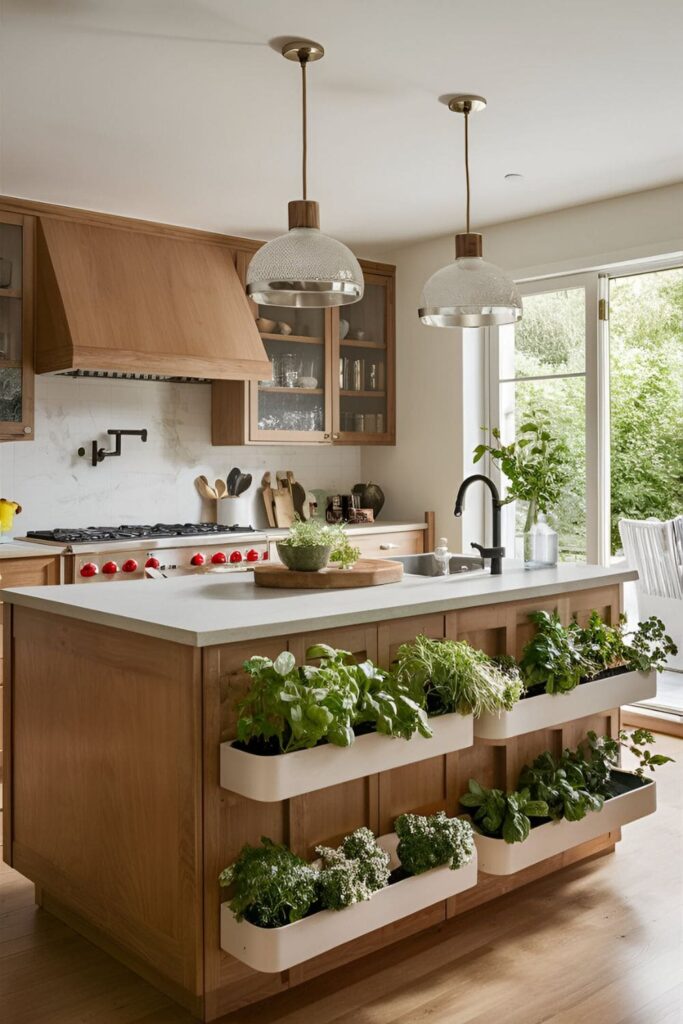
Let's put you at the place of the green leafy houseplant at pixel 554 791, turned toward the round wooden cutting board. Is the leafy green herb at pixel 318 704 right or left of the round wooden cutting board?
left

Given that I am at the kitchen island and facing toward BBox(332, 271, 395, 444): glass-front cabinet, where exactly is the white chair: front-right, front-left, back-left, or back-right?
front-right

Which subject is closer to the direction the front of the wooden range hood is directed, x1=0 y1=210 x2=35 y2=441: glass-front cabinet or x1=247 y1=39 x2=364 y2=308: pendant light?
the pendant light

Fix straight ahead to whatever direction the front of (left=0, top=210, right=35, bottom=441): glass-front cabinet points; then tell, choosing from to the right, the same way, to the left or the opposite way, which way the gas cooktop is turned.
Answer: the same way

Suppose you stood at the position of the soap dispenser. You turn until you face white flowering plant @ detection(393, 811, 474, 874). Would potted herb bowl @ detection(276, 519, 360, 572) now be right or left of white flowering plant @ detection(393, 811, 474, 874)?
right

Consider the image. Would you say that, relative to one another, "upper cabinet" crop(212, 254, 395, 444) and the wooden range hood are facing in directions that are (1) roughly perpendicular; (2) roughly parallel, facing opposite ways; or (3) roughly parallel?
roughly parallel

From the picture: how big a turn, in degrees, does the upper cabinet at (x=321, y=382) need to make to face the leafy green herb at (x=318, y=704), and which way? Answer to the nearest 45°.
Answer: approximately 45° to its right

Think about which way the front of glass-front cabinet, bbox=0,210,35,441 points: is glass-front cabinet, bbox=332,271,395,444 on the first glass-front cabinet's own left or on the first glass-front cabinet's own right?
on the first glass-front cabinet's own left

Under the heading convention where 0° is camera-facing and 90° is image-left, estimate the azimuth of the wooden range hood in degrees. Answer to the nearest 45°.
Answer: approximately 315°

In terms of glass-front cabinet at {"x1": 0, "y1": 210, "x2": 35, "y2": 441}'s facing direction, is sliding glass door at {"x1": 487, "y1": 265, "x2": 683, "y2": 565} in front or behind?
in front

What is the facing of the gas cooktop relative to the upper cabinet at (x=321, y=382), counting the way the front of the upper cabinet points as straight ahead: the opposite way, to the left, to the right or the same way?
the same way

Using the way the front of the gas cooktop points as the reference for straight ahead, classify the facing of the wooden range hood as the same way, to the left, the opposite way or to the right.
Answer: the same way

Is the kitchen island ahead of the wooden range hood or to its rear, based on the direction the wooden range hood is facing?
ahead

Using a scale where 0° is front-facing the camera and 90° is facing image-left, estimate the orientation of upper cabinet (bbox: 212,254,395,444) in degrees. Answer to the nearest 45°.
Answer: approximately 315°

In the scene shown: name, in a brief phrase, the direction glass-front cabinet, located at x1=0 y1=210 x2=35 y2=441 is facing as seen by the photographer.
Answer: facing the viewer and to the right of the viewer
